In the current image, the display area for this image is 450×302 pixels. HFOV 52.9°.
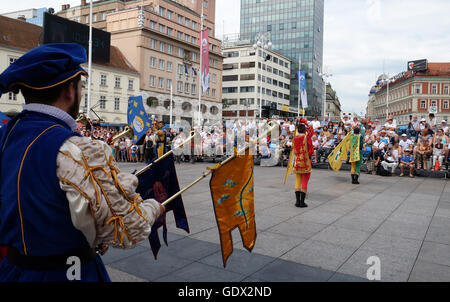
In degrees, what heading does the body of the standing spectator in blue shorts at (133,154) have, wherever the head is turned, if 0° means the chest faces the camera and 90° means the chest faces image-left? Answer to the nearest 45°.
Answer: approximately 0°

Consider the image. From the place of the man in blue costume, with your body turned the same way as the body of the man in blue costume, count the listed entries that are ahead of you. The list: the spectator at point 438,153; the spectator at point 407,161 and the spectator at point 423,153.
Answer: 3

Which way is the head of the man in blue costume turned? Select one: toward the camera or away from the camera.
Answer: away from the camera

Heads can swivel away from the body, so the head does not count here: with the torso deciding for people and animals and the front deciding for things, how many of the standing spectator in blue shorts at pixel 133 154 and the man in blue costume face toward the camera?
1

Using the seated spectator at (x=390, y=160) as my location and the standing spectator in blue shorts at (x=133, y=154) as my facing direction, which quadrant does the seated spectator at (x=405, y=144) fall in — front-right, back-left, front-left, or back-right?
back-right

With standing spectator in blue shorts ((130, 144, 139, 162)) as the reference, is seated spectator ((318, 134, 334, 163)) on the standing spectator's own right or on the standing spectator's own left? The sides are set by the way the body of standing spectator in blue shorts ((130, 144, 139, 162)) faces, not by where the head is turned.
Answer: on the standing spectator's own left

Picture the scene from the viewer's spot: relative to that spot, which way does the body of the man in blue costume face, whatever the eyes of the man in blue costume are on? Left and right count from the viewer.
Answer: facing away from the viewer and to the right of the viewer

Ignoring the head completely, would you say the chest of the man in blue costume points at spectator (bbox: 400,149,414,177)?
yes
